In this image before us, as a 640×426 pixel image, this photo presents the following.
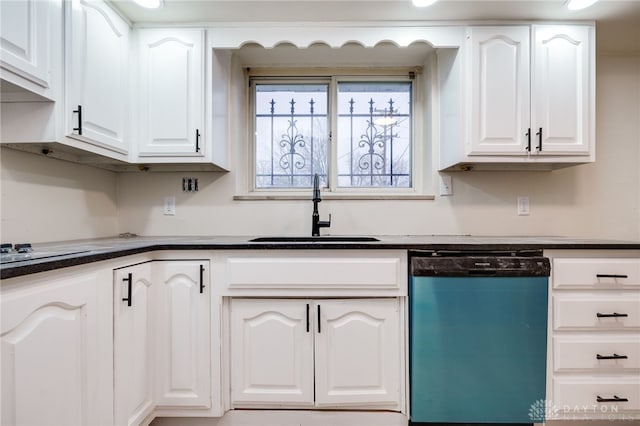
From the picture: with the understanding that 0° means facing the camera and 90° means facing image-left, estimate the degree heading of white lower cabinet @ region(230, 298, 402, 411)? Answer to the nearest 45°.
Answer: approximately 0°

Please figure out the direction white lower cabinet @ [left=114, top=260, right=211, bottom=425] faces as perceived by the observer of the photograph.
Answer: facing the viewer and to the right of the viewer

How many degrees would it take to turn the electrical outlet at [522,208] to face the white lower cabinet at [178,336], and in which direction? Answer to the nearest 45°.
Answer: approximately 45° to its right

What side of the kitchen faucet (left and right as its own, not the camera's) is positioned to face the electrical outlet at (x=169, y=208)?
right
